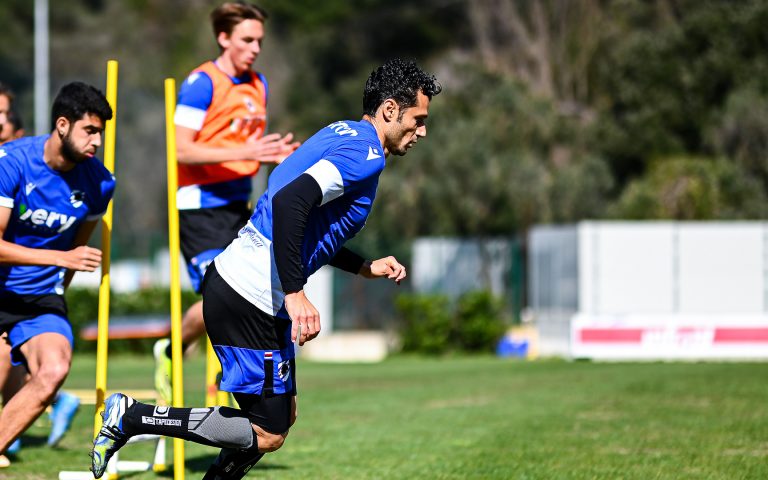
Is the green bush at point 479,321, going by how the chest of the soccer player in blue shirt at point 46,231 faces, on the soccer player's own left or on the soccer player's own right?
on the soccer player's own left

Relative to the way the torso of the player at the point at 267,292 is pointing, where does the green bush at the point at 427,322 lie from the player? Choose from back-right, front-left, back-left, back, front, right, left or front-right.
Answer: left

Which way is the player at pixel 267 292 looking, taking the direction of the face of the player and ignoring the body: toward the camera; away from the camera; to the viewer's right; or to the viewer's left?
to the viewer's right

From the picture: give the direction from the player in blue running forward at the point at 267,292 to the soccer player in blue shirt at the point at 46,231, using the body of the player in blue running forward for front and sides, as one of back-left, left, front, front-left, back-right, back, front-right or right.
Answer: back-left

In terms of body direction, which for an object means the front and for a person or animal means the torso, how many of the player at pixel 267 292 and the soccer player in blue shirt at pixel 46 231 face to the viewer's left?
0

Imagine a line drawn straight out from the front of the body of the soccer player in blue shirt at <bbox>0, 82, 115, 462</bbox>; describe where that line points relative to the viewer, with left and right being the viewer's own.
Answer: facing the viewer and to the right of the viewer

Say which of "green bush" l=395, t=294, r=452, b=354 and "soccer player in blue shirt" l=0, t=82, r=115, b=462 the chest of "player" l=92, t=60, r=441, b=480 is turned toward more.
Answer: the green bush

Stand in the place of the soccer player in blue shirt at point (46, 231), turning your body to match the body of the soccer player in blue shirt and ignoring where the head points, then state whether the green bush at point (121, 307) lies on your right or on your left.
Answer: on your left

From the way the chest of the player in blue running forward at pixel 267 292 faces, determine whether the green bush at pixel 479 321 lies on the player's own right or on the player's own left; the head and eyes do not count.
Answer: on the player's own left

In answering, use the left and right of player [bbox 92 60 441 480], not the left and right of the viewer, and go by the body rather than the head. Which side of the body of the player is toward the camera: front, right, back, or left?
right

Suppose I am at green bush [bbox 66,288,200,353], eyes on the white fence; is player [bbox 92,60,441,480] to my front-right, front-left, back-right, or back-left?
front-right

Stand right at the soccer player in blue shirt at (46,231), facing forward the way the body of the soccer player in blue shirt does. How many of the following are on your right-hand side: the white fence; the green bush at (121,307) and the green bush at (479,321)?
0

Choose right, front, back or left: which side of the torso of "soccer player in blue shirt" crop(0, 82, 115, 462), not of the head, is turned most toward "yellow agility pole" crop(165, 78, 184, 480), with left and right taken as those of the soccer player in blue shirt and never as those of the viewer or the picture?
front
